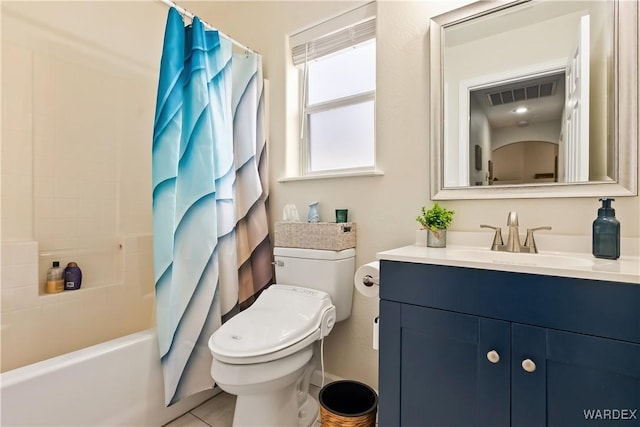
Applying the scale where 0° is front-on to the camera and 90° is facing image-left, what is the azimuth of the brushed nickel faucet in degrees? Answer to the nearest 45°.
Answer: approximately 0°

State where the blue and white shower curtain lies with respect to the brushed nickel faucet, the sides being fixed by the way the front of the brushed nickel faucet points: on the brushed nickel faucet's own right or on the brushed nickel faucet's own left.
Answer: on the brushed nickel faucet's own right

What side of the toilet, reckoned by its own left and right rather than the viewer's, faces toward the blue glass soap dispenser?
left

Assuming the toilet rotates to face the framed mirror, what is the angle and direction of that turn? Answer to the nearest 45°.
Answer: approximately 135° to its left

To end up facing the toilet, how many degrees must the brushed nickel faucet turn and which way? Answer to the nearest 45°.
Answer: approximately 45° to its right

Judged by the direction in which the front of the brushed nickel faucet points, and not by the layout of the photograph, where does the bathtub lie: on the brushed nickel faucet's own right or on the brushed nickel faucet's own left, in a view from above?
on the brushed nickel faucet's own right

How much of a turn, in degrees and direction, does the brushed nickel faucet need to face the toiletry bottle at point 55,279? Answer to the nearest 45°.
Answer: approximately 90° to its right
